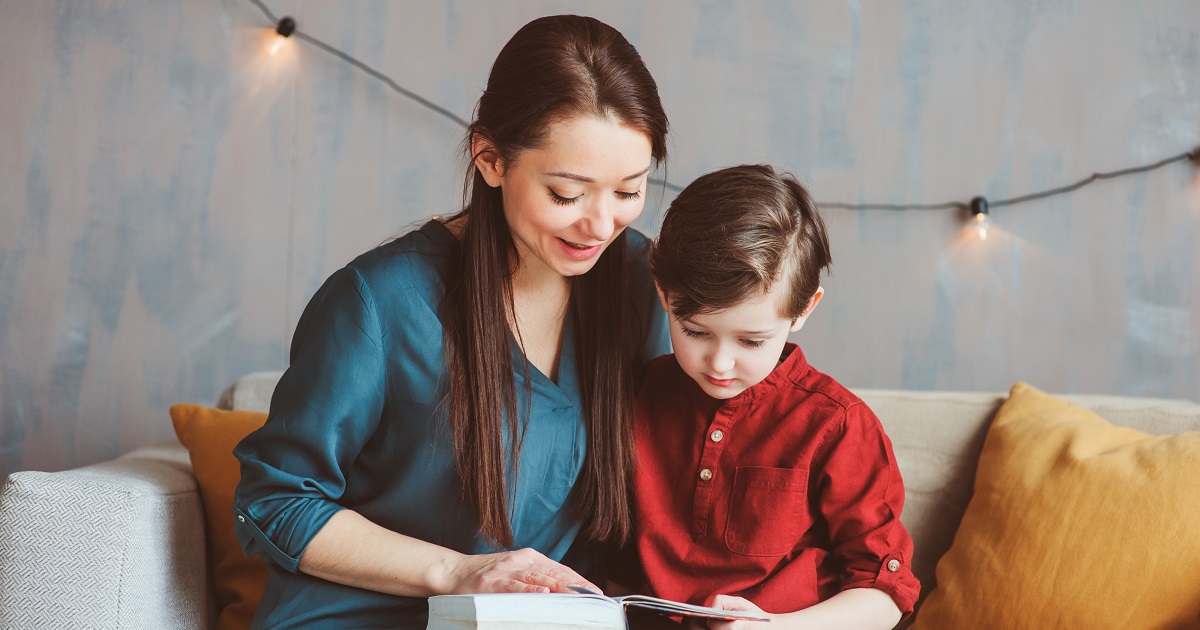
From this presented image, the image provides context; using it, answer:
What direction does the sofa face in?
toward the camera

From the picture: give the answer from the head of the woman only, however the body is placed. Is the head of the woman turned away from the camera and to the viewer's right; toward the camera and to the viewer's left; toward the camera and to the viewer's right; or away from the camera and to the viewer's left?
toward the camera and to the viewer's right

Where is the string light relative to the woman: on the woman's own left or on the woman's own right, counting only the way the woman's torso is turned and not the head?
on the woman's own left

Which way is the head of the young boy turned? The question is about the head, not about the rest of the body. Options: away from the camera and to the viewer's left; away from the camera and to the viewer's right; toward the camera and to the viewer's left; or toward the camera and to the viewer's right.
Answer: toward the camera and to the viewer's left
